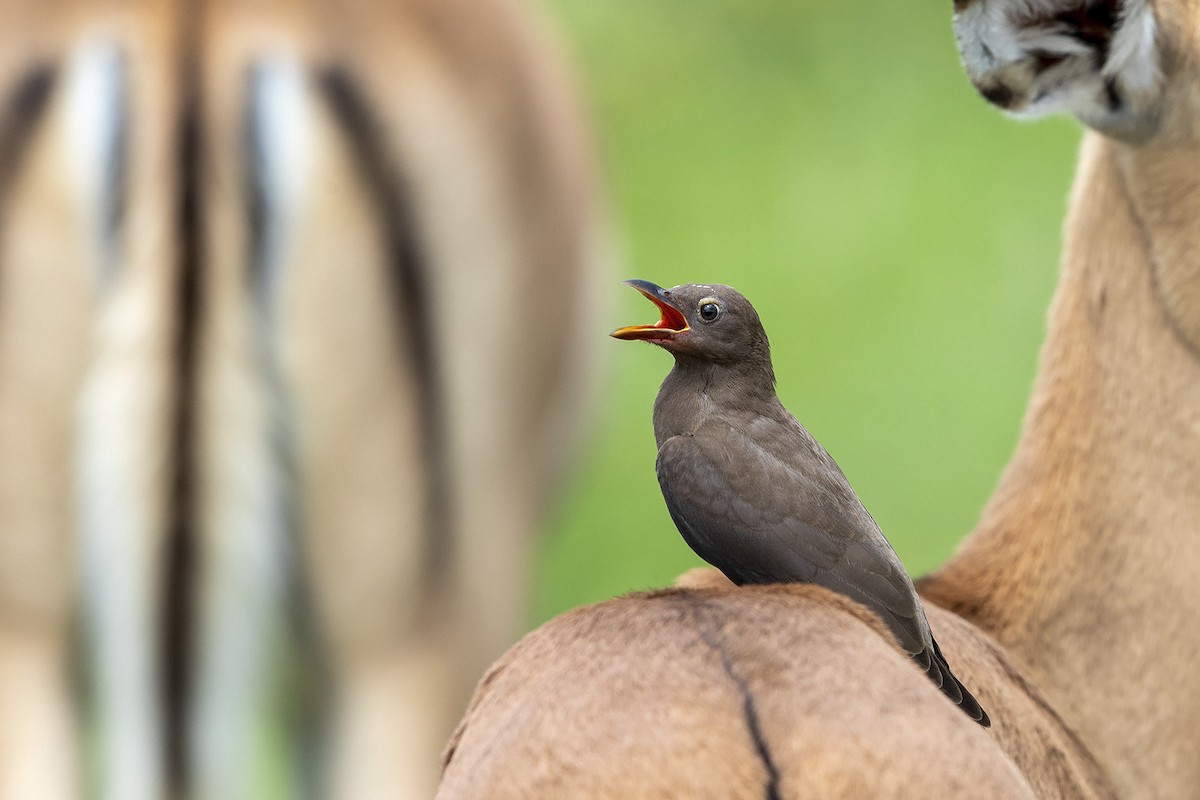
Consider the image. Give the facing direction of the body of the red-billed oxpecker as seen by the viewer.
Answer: to the viewer's left
